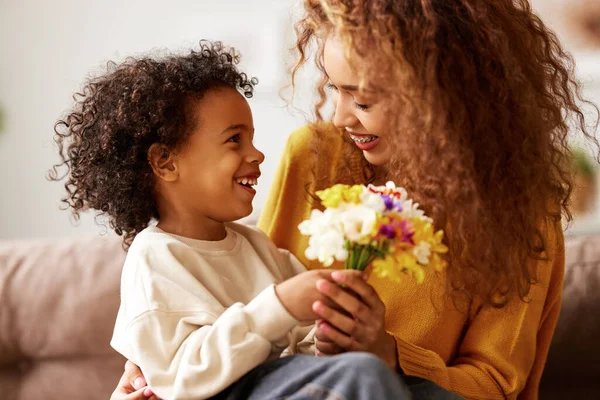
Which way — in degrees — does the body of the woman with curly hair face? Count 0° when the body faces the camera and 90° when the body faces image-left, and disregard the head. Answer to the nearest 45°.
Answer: approximately 45°

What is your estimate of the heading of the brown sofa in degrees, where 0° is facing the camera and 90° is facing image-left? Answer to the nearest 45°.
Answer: approximately 0°
